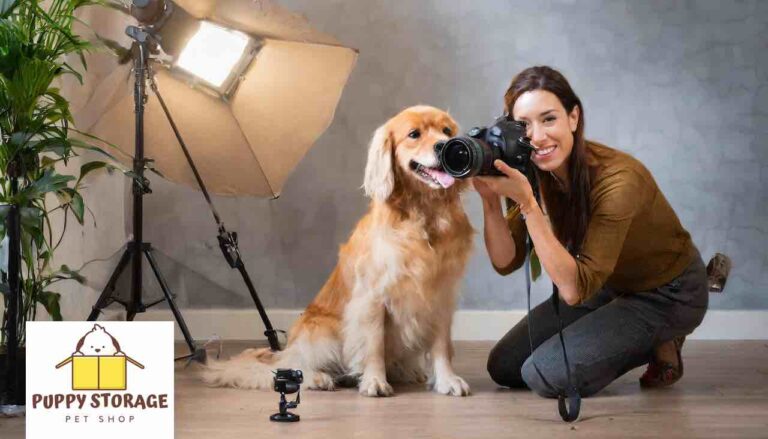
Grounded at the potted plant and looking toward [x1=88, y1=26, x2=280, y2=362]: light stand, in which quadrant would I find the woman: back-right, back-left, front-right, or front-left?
front-right

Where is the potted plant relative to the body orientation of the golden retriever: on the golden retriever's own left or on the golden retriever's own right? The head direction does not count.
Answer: on the golden retriever's own right

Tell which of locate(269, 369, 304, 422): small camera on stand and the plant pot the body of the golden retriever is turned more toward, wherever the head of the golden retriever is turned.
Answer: the small camera on stand

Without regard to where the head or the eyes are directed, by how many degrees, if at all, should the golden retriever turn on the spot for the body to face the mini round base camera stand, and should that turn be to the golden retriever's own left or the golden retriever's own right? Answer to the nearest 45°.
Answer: approximately 90° to the golden retriever's own right

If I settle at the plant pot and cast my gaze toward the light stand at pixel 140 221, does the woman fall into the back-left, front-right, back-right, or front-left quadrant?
front-right

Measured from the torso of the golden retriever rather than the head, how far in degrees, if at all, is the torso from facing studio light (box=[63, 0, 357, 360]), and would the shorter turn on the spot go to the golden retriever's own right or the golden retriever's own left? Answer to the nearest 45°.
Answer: approximately 180°

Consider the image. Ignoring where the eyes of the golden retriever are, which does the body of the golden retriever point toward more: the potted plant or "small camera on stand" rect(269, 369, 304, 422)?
the small camera on stand

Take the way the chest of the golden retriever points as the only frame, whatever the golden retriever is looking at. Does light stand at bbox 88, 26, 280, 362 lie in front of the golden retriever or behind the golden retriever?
behind

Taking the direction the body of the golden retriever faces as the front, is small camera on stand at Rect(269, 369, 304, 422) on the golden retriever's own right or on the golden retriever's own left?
on the golden retriever's own right

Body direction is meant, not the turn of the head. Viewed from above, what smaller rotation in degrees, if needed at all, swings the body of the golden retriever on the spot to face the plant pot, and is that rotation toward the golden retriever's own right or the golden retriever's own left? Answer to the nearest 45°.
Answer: approximately 135° to the golden retriever's own right

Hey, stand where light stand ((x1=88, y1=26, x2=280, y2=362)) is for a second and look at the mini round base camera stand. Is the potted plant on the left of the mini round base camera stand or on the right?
right

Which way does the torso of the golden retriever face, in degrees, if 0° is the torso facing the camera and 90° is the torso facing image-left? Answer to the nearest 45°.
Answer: approximately 315°
